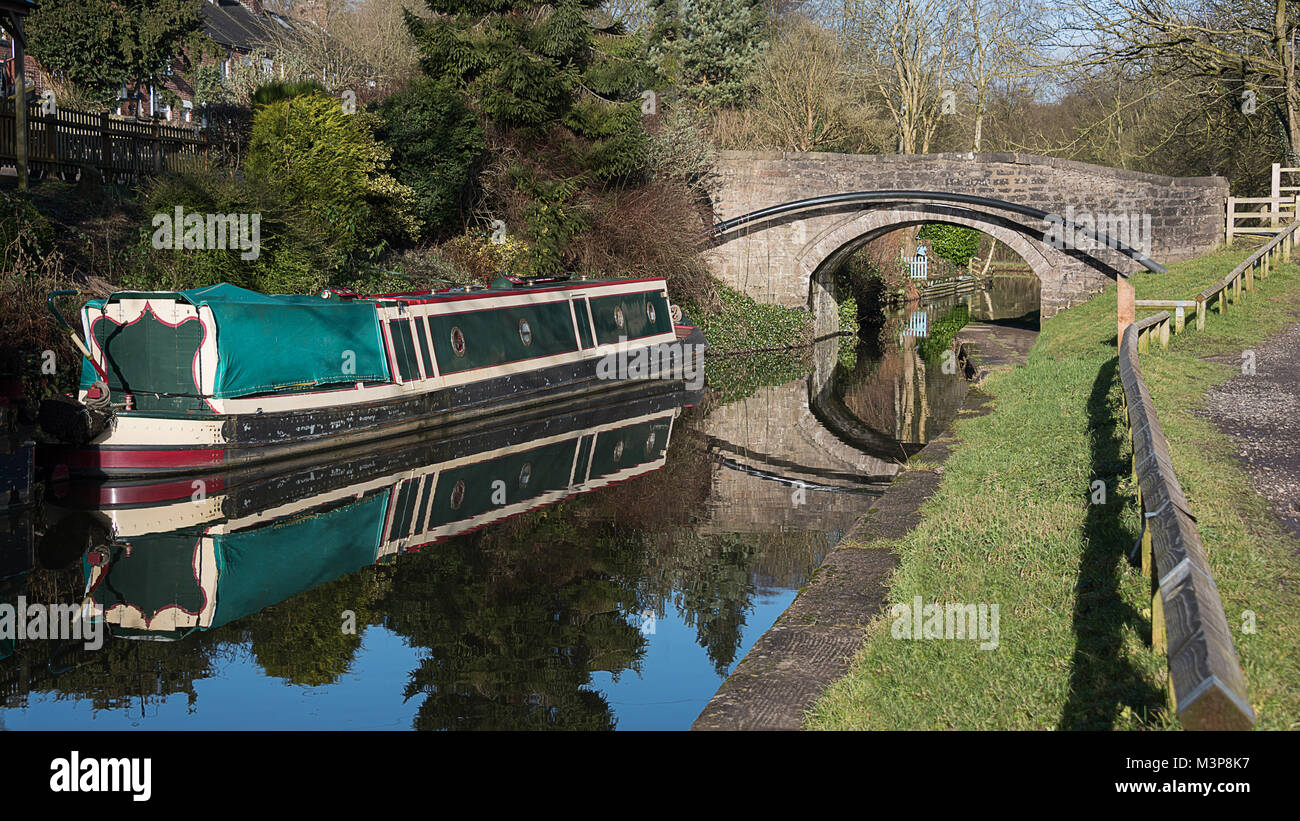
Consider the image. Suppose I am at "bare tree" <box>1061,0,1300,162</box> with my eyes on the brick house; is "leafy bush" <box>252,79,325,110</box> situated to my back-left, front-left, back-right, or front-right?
front-left

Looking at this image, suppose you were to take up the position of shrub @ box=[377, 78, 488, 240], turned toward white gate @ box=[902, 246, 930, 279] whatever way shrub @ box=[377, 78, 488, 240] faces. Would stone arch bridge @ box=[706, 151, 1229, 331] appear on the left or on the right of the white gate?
right

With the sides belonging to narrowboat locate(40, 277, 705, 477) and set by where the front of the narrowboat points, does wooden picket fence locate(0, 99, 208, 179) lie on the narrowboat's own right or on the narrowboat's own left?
on the narrowboat's own left

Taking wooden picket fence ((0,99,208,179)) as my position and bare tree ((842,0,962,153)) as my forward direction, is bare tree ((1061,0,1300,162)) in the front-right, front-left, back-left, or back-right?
front-right
